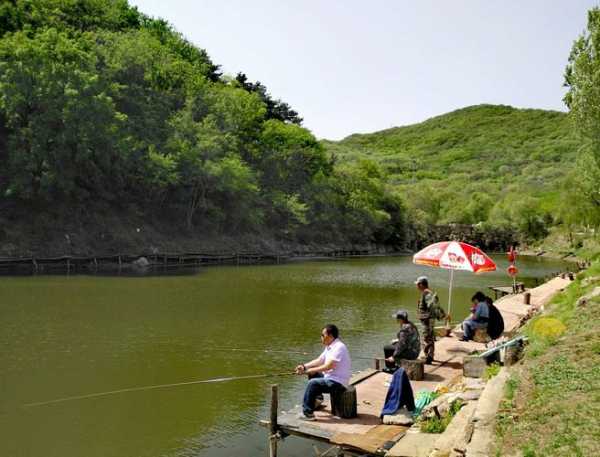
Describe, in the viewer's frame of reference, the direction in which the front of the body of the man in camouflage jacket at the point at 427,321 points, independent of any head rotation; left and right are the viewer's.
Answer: facing to the left of the viewer

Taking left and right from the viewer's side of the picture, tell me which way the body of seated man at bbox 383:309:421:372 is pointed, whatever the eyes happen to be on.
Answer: facing to the left of the viewer

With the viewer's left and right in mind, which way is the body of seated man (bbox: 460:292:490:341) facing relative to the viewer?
facing to the left of the viewer

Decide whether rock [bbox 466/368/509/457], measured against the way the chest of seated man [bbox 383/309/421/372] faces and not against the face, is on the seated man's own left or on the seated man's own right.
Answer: on the seated man's own left

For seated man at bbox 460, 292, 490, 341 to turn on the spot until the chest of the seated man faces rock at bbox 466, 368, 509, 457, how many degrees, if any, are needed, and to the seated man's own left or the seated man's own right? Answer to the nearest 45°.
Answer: approximately 90° to the seated man's own left

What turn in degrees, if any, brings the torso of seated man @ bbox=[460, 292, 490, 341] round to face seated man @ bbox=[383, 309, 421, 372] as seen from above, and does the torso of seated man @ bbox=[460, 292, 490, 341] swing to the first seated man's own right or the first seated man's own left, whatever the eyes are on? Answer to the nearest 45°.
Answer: approximately 90° to the first seated man's own left

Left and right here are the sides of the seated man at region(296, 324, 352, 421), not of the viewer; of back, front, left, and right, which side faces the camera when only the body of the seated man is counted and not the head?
left

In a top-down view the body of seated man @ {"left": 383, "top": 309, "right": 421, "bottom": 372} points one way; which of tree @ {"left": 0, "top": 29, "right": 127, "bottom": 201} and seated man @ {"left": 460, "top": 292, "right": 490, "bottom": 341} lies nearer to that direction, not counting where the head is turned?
the tree

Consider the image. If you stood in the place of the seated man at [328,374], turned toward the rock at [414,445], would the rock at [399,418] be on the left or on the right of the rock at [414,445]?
left
